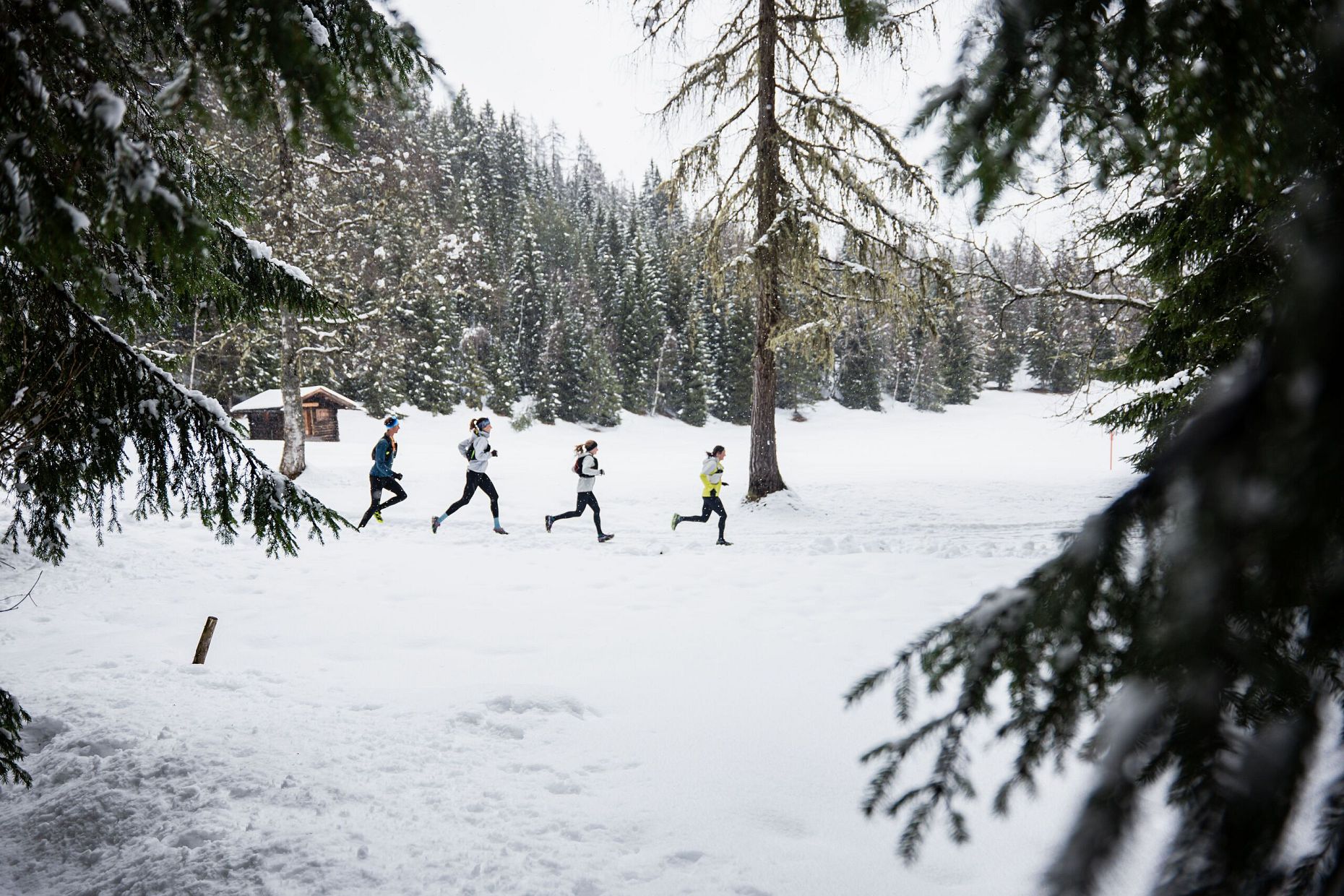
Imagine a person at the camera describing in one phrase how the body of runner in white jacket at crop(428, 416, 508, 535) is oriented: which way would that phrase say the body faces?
to the viewer's right

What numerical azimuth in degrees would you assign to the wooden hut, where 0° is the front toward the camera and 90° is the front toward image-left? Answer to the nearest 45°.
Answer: approximately 315°

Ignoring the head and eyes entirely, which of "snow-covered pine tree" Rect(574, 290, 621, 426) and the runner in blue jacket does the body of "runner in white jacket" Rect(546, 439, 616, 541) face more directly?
the snow-covered pine tree

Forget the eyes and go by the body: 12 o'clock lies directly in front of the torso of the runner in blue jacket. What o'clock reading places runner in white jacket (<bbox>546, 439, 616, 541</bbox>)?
The runner in white jacket is roughly at 1 o'clock from the runner in blue jacket.

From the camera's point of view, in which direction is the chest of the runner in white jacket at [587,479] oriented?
to the viewer's right

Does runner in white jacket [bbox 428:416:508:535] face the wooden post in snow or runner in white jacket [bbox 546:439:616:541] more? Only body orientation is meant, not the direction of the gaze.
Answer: the runner in white jacket

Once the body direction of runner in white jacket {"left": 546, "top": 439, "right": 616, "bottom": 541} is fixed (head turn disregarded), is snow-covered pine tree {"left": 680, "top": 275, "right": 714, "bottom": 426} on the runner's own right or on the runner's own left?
on the runner's own left

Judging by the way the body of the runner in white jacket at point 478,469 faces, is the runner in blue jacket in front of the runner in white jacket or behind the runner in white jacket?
behind

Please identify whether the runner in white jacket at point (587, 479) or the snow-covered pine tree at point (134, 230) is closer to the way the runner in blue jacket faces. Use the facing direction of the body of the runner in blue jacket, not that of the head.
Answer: the runner in white jacket

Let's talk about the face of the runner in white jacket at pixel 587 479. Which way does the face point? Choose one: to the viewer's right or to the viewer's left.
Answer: to the viewer's right

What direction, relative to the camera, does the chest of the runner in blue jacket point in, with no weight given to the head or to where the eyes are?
to the viewer's right

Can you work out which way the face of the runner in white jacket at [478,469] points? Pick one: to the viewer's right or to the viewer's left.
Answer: to the viewer's right

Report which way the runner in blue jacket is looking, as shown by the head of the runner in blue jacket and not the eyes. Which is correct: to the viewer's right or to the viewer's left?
to the viewer's right

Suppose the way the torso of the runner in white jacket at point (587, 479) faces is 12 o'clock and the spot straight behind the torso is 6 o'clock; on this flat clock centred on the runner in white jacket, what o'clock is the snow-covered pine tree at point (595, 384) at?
The snow-covered pine tree is roughly at 9 o'clock from the runner in white jacket.
